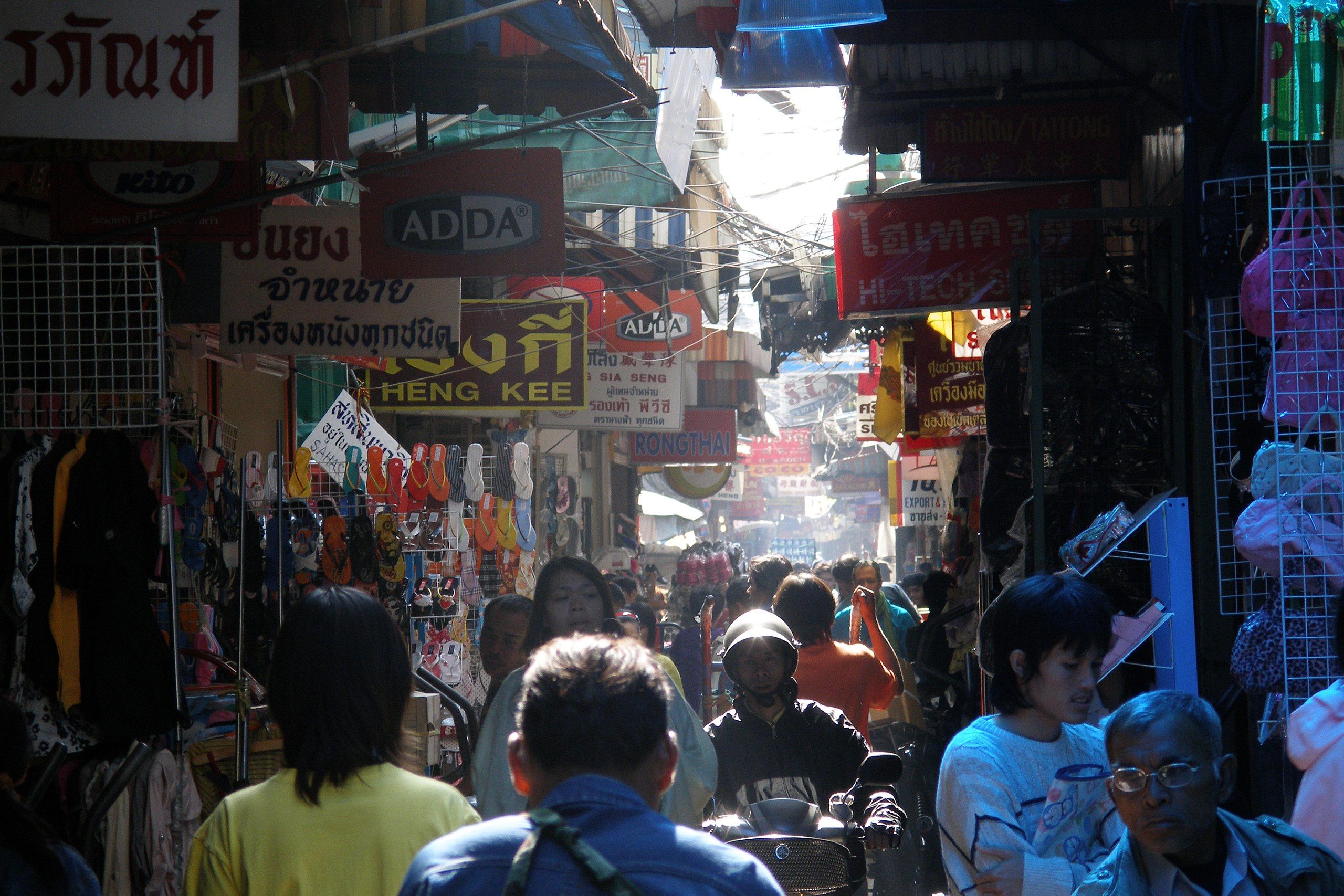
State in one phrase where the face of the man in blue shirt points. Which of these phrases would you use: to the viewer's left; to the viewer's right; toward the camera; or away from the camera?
away from the camera

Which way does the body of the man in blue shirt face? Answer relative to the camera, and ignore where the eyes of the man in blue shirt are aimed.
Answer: away from the camera

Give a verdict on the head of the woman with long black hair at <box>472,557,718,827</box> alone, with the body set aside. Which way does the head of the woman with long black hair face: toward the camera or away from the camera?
toward the camera

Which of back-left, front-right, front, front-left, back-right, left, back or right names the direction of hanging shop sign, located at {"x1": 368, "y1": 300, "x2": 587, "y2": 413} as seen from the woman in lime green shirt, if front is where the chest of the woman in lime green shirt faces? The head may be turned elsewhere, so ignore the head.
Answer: front

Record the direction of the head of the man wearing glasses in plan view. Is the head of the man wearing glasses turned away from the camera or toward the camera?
toward the camera

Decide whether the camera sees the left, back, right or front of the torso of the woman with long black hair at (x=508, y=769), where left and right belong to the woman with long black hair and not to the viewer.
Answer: front

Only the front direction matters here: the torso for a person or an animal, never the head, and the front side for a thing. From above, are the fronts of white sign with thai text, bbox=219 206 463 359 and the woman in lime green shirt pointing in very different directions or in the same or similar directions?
very different directions

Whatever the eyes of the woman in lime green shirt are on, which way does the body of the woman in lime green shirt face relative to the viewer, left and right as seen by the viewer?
facing away from the viewer

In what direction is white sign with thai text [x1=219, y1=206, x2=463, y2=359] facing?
toward the camera

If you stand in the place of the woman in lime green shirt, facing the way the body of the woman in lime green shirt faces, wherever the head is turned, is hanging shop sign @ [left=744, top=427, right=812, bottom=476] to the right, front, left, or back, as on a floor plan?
front

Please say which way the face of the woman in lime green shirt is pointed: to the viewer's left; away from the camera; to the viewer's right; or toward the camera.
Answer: away from the camera

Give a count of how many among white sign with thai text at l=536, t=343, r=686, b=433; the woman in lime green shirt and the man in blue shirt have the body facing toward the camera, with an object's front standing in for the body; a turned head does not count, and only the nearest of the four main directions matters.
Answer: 1

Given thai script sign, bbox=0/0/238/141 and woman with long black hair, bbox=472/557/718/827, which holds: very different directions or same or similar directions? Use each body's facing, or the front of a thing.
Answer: same or similar directions

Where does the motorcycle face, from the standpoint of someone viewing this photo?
facing the viewer

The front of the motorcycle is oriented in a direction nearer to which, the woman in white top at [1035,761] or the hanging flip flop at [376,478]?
the woman in white top

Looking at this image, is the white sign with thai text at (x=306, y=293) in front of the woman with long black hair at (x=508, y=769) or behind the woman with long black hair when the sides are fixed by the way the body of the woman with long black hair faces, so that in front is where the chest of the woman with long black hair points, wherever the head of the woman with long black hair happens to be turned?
behind

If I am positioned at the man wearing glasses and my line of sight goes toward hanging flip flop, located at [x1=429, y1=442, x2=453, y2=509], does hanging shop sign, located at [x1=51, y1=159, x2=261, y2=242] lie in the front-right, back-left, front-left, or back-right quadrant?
front-left

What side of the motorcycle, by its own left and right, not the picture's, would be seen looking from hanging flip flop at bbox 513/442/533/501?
back
